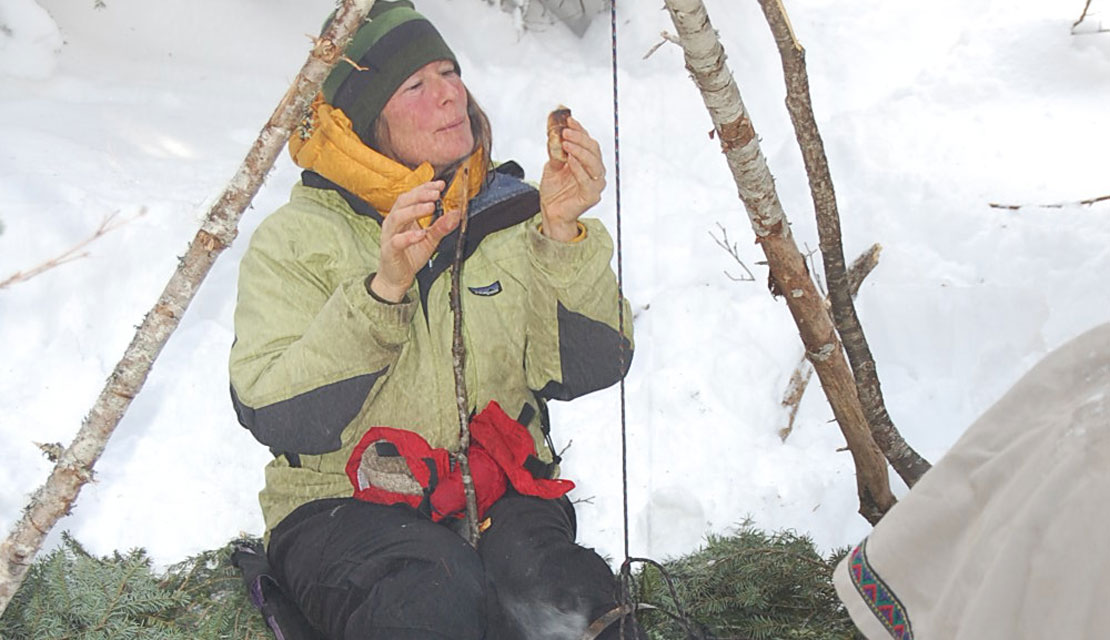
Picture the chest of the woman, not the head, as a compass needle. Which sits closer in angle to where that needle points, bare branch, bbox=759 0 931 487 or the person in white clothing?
the person in white clothing

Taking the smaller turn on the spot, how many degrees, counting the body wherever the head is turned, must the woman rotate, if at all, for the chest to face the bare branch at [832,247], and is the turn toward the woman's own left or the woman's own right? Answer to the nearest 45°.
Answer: approximately 45° to the woman's own left

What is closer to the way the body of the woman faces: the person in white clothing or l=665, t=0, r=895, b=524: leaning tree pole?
the person in white clothing

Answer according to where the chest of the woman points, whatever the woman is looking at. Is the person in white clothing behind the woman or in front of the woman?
in front

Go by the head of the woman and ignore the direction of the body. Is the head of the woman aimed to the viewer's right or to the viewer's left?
to the viewer's right

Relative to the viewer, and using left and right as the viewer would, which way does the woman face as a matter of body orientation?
facing the viewer and to the right of the viewer
